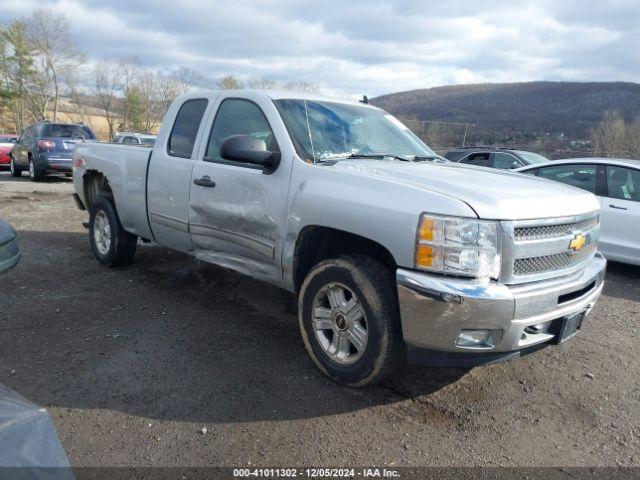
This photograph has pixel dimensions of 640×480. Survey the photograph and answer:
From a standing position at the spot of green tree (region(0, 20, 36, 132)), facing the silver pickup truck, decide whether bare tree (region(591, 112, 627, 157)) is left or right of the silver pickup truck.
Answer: left

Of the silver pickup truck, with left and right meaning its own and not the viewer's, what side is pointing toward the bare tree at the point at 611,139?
left

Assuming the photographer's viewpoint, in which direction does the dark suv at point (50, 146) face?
facing away from the viewer and to the left of the viewer

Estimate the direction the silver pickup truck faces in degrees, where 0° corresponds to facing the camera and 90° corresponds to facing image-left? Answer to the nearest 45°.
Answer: approximately 315°

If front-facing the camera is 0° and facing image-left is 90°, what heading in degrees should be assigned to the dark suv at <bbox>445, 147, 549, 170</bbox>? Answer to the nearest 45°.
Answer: approximately 315°

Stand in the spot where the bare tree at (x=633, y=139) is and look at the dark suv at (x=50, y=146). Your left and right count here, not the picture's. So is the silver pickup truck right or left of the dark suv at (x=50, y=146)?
left

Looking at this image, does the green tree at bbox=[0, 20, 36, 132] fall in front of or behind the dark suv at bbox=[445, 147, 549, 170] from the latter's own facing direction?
behind

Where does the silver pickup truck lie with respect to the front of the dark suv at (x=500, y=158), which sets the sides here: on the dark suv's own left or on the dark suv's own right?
on the dark suv's own right

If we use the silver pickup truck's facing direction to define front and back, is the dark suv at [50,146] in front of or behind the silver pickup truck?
behind
